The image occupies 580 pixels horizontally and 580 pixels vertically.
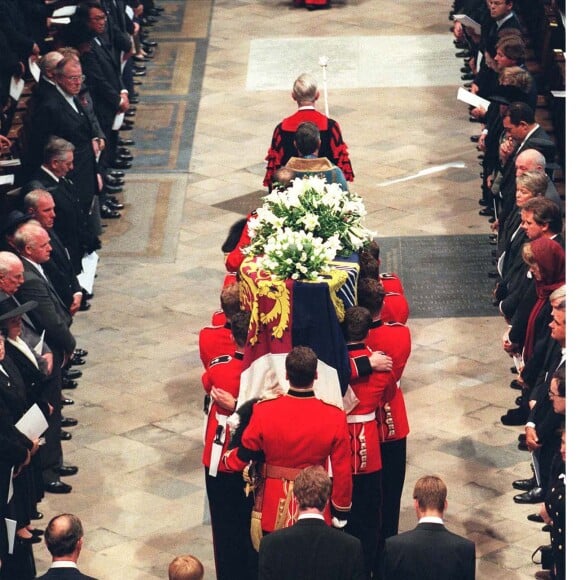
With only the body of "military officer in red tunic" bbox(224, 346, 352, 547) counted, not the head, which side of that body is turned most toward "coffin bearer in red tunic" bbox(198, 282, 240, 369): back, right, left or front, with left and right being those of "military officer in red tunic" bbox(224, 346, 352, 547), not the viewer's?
front

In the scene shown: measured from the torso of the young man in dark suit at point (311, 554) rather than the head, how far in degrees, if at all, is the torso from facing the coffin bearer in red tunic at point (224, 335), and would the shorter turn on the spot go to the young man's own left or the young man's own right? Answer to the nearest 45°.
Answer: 0° — they already face them

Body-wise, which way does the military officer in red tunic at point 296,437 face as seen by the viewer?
away from the camera

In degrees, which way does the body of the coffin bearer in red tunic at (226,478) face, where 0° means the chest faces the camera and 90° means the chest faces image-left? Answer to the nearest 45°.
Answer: approximately 180°

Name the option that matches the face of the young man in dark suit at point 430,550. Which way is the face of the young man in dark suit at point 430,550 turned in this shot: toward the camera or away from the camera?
away from the camera

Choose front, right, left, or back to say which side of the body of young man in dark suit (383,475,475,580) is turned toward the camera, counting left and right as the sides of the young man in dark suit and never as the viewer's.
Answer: back

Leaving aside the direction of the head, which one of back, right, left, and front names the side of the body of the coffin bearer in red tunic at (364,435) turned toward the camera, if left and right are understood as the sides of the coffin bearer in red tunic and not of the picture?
back

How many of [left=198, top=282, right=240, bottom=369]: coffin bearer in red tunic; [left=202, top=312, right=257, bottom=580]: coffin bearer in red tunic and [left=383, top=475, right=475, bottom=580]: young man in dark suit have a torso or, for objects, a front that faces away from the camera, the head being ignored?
3

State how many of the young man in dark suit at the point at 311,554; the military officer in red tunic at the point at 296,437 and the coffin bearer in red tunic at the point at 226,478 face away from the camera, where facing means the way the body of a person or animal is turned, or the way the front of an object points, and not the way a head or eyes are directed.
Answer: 3

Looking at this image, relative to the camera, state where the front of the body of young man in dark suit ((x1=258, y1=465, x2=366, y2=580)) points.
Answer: away from the camera

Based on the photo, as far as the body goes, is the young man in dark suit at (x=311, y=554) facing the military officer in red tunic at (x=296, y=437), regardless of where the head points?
yes

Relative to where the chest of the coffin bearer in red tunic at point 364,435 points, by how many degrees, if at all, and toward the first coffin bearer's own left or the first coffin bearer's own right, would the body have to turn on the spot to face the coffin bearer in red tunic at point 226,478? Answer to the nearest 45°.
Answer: approximately 90° to the first coffin bearer's own left

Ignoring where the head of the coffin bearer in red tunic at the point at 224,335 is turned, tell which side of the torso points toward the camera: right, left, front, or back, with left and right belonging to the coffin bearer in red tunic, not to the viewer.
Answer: back

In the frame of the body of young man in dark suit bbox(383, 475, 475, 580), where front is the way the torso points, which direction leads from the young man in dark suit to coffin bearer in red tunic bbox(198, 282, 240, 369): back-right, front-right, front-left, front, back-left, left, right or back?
front-left
